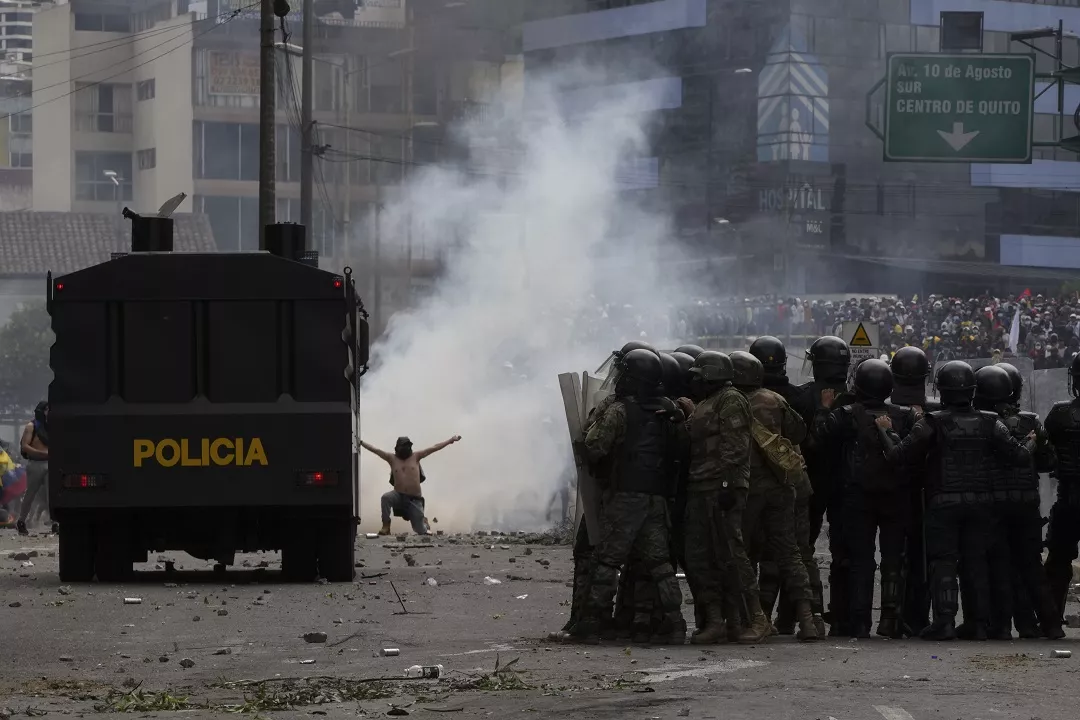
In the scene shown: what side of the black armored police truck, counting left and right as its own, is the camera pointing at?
back

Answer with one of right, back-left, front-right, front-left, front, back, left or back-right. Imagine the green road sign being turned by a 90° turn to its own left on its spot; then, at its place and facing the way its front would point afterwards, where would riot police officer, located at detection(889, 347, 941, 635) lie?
right

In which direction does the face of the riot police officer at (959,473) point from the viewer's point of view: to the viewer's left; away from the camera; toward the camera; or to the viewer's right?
away from the camera

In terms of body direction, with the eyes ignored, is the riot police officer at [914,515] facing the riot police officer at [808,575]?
no

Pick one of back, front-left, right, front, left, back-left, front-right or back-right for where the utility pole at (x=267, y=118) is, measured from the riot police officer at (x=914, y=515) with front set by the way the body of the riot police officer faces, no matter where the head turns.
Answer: front-left

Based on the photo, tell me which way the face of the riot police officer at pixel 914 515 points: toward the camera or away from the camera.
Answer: away from the camera

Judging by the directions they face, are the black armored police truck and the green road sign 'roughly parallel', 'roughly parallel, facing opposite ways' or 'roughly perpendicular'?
roughly parallel, facing opposite ways

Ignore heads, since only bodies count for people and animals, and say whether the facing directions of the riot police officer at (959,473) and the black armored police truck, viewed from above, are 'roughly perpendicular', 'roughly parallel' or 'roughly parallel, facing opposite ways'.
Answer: roughly parallel

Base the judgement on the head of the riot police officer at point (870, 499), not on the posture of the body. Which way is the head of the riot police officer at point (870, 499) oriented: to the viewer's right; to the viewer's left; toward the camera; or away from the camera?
away from the camera

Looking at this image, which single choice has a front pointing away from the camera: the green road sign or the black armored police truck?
the black armored police truck

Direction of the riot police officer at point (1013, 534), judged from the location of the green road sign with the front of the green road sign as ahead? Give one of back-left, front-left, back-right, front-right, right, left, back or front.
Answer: front

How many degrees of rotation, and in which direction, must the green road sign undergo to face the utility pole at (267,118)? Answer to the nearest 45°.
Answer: approximately 90° to its right

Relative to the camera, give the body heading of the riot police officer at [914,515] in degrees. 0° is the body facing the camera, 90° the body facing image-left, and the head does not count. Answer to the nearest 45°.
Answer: approximately 180°

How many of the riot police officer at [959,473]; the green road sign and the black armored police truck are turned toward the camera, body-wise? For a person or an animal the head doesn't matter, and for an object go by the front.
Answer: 1

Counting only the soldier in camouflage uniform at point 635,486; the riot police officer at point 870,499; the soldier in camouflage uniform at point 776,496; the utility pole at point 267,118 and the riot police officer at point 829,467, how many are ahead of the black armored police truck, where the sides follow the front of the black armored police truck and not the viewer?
1

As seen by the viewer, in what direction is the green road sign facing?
toward the camera

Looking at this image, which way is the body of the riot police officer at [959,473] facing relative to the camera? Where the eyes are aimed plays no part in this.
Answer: away from the camera
